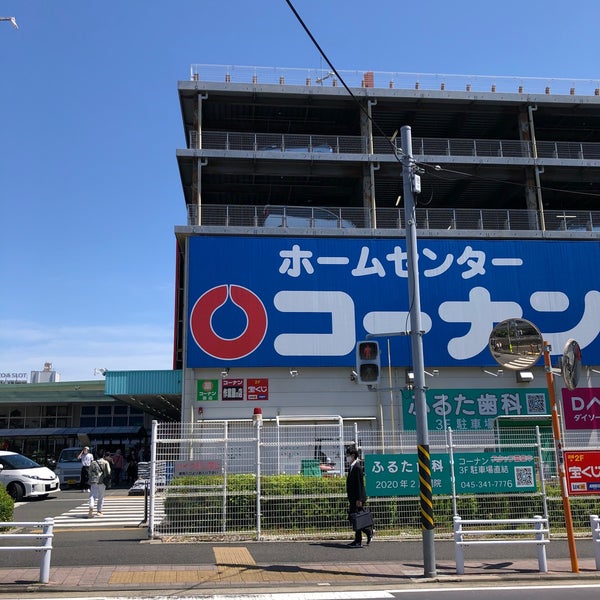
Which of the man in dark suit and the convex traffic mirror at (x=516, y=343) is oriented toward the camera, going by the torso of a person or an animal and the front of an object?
the convex traffic mirror

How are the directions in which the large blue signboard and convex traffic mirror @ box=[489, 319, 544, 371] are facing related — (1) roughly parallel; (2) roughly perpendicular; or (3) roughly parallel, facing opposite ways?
roughly parallel

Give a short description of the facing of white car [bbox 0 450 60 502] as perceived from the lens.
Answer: facing the viewer and to the right of the viewer

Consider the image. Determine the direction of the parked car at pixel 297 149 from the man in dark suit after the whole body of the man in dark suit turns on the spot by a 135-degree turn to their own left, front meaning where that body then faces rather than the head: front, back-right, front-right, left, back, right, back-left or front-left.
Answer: back-left

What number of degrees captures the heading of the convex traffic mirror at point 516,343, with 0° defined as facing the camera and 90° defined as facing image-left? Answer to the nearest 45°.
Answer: approximately 0°

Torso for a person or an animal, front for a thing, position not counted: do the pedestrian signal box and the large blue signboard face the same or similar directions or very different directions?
same or similar directions

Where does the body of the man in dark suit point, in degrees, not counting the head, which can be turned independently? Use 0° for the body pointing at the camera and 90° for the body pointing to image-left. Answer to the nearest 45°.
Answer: approximately 90°

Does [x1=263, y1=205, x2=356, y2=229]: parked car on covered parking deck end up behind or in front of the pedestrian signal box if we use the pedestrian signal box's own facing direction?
behind

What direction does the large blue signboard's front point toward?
toward the camera

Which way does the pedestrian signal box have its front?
toward the camera

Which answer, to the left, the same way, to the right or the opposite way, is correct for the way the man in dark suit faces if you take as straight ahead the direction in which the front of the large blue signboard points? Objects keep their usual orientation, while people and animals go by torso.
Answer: to the right

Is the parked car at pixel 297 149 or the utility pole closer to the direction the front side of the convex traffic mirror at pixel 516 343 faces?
the utility pole
